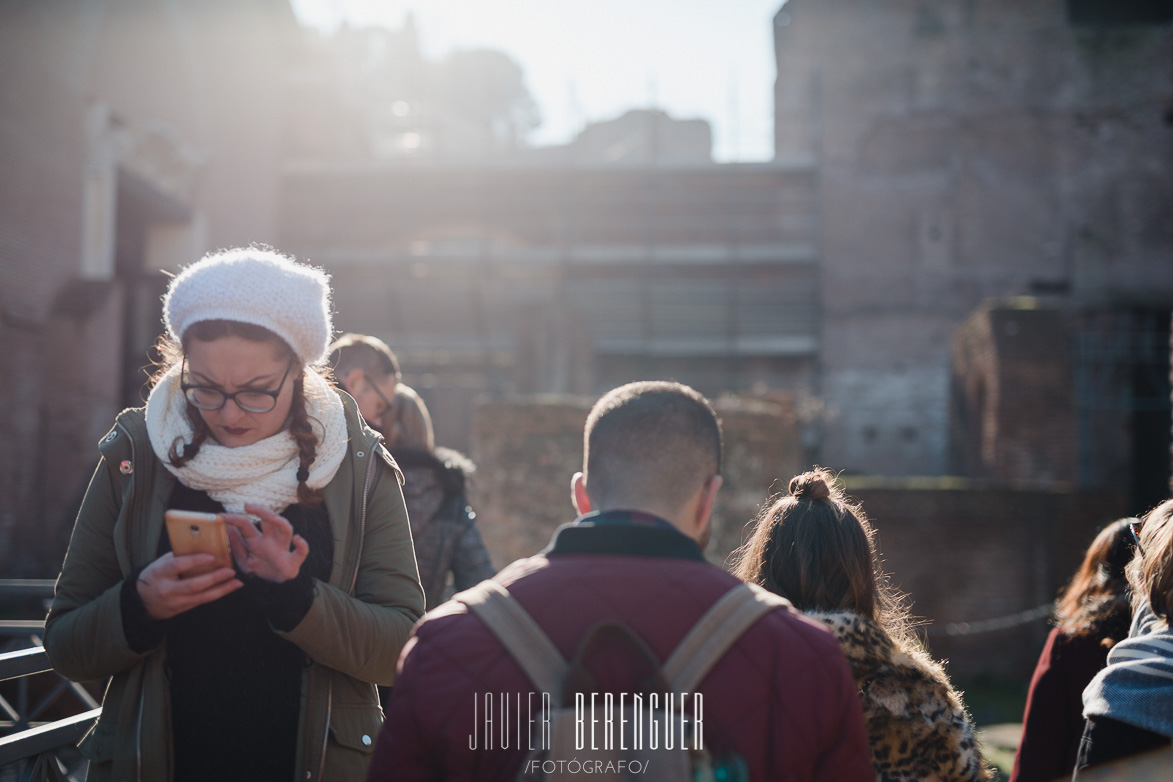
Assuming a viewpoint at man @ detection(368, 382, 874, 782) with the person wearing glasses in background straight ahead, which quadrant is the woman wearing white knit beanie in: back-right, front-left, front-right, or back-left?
front-left

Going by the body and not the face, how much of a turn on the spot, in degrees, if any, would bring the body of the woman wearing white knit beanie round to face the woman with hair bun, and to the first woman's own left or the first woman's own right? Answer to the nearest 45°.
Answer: approximately 90° to the first woman's own left

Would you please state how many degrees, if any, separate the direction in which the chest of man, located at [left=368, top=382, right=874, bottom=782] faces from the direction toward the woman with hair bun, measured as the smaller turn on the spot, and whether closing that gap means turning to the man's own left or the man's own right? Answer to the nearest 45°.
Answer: approximately 45° to the man's own right

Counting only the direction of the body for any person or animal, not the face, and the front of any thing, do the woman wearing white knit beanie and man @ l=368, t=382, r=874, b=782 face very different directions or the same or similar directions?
very different directions

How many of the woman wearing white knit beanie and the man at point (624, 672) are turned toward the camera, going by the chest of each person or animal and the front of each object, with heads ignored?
1

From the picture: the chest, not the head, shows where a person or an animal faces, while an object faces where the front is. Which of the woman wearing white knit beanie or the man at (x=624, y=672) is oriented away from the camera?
the man

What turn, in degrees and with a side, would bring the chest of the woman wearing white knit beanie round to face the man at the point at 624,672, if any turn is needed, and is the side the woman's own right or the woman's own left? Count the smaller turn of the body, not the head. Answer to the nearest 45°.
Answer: approximately 45° to the woman's own left

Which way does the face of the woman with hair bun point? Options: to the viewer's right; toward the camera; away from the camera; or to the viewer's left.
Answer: away from the camera

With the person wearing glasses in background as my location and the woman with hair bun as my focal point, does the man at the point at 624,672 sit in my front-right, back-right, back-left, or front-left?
front-right

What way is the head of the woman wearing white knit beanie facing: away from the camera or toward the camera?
toward the camera

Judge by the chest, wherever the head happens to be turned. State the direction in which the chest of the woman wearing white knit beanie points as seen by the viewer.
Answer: toward the camera

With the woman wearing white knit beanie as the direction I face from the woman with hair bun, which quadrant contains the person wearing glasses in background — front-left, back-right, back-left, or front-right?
front-right

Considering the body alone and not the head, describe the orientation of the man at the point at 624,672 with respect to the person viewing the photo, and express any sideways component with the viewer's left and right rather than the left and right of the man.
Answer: facing away from the viewer

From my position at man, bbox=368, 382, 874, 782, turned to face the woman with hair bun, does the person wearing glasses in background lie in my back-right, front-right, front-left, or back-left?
front-left

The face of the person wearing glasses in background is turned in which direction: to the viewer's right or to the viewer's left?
to the viewer's right

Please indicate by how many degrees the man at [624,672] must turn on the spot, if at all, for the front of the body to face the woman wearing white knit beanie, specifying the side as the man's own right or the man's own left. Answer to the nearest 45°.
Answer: approximately 45° to the man's own left

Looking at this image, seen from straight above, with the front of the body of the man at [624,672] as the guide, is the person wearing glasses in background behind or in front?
in front
